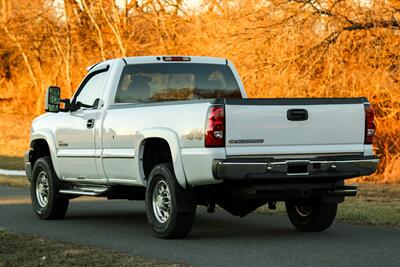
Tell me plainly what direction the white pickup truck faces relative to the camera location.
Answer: facing away from the viewer and to the left of the viewer
